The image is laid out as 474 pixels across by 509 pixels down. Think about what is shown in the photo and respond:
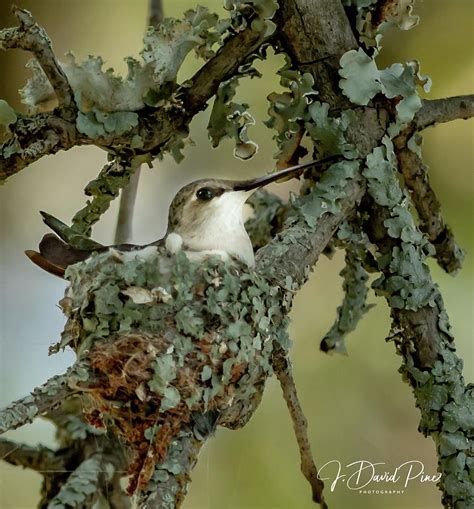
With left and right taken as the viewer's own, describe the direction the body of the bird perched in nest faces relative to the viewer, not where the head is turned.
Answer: facing to the right of the viewer
